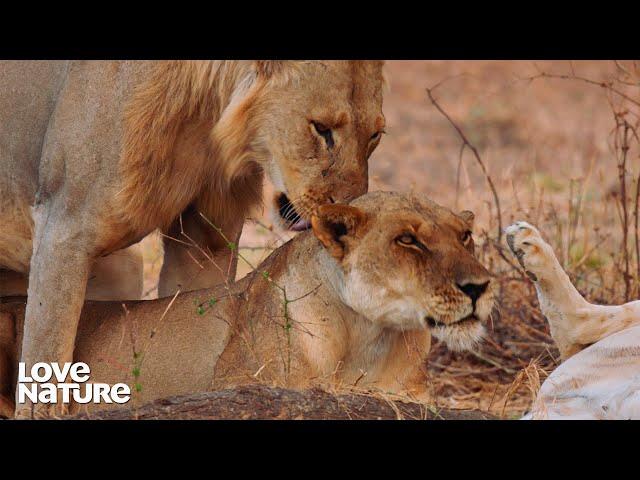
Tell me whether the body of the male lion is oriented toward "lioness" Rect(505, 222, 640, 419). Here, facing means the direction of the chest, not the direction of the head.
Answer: yes

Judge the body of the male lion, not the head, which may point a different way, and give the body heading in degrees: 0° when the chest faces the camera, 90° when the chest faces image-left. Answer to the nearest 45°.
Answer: approximately 270°
